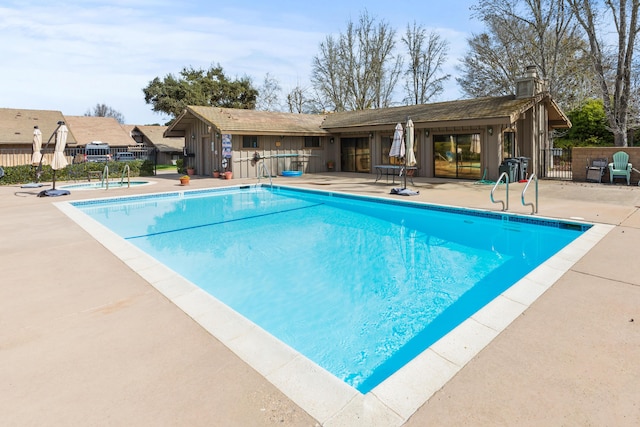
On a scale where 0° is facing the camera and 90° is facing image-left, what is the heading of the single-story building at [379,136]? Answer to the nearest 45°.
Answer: approximately 0°

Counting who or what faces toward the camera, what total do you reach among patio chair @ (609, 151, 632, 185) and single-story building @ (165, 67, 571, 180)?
2

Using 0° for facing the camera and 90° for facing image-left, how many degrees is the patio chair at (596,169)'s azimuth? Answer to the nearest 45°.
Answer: approximately 45°

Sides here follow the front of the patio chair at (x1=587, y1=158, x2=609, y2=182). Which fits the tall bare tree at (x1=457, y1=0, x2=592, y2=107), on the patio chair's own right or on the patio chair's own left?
on the patio chair's own right

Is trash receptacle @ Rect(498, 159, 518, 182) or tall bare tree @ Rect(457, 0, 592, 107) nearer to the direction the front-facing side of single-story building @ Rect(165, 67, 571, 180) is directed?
the trash receptacle

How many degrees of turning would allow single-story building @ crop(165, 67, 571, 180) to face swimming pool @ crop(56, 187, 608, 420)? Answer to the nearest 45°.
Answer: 0° — it already faces it

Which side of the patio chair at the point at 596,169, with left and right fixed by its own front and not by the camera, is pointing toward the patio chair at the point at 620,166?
left

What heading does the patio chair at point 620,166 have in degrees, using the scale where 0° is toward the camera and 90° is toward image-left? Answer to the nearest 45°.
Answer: approximately 0°

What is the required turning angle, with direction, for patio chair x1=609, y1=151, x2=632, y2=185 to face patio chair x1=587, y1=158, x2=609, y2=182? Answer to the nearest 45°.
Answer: approximately 135° to its right
